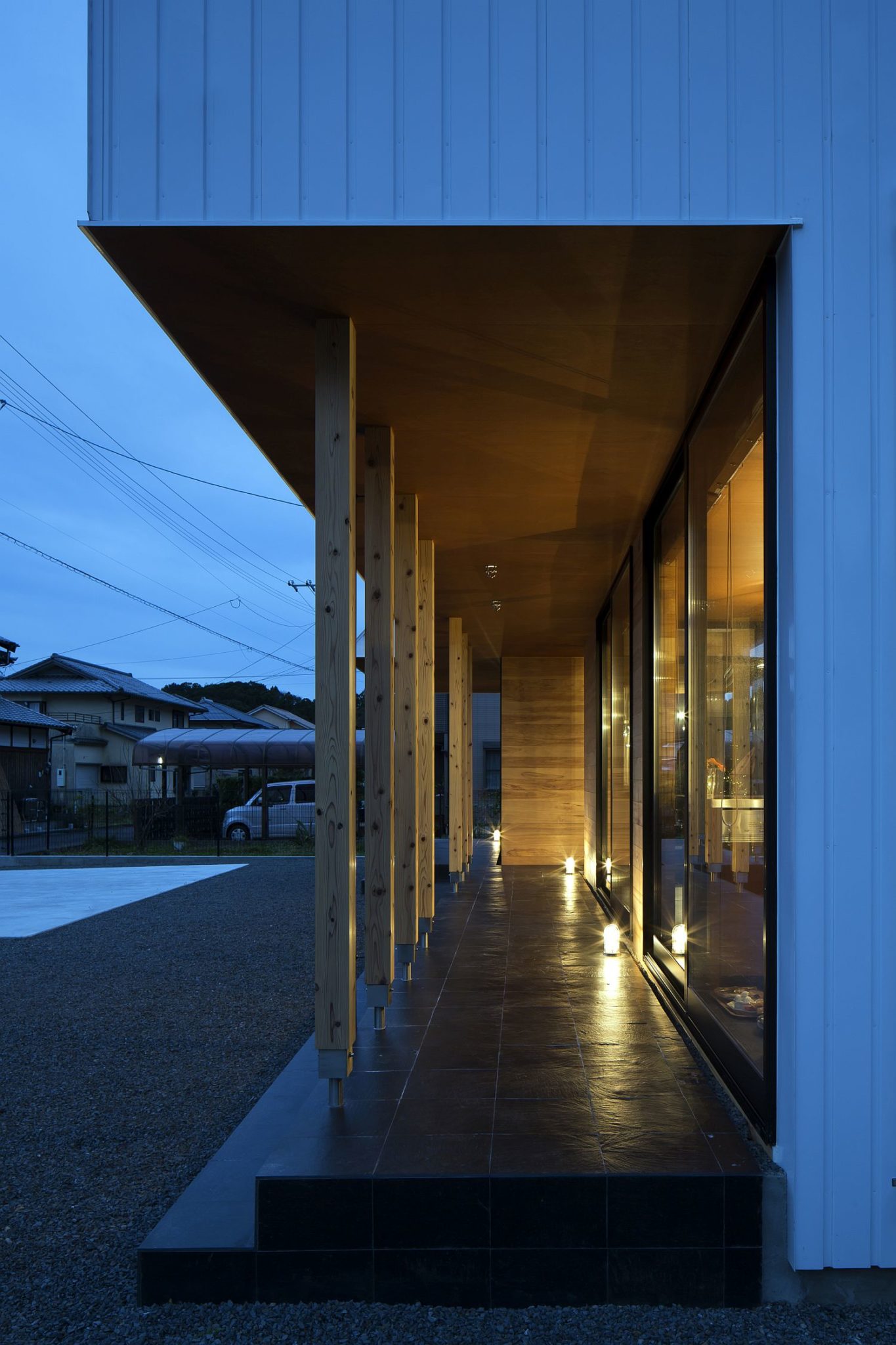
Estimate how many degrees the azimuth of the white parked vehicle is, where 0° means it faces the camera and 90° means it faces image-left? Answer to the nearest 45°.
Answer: approximately 90°

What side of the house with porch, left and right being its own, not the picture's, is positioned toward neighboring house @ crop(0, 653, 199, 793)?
right
